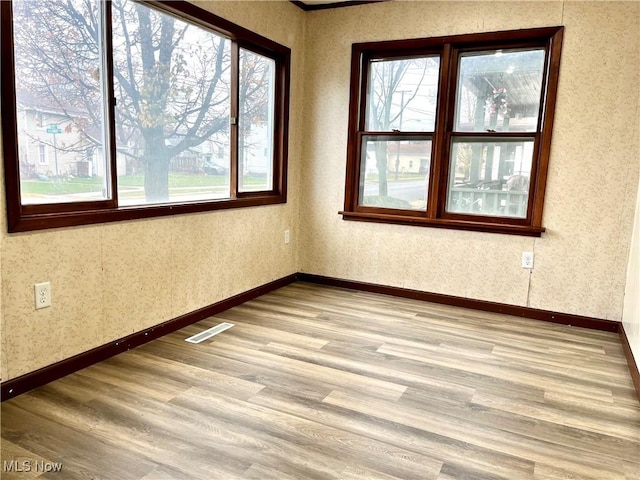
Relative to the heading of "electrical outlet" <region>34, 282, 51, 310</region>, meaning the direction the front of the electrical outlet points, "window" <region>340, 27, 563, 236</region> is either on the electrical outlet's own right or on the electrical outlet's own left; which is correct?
on the electrical outlet's own left

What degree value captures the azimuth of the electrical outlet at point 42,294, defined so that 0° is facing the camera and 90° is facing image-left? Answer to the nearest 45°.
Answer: approximately 315°

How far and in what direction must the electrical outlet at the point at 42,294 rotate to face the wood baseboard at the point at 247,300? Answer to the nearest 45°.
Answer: approximately 90° to its left
